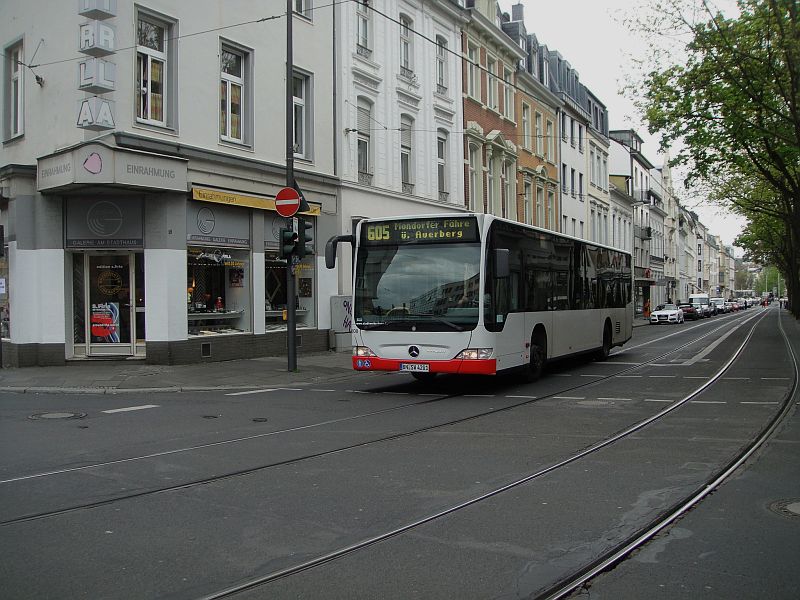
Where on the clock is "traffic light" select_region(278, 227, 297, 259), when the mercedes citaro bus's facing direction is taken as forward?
The traffic light is roughly at 1 o'clock from the mercedes citaro bus.

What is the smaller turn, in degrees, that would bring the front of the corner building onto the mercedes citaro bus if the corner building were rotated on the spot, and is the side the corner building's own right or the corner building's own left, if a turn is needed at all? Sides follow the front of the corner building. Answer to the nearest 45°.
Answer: approximately 45° to the corner building's own left

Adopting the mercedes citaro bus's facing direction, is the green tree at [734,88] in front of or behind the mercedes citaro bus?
behind

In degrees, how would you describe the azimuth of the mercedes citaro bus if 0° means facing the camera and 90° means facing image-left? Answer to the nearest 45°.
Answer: approximately 45°

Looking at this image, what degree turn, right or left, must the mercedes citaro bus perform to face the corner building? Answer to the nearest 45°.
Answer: approximately 90° to its right

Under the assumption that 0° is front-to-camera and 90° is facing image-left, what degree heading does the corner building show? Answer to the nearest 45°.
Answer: approximately 0°

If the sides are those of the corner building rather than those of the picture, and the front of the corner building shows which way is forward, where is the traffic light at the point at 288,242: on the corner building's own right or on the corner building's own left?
on the corner building's own left

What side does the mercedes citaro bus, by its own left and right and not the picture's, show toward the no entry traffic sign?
front
